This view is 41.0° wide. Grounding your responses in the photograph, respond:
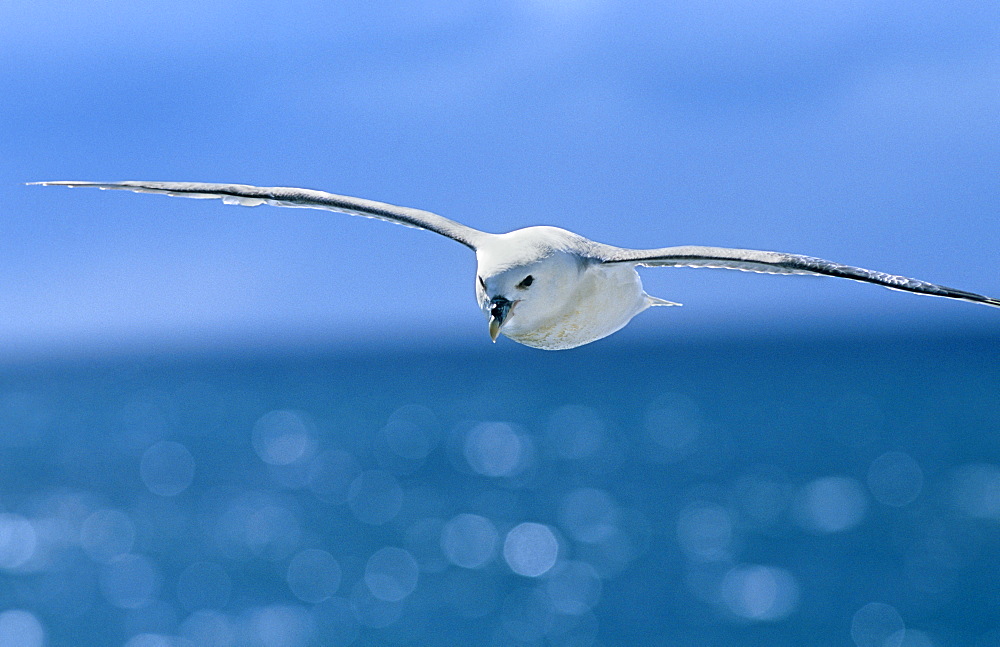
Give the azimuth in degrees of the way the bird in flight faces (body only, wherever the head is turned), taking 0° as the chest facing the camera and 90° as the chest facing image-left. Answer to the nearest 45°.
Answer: approximately 45°
